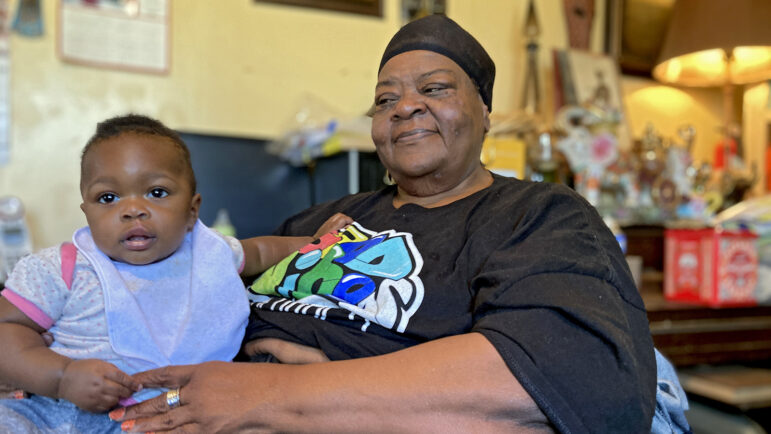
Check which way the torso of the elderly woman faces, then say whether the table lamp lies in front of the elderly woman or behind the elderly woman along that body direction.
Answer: behind

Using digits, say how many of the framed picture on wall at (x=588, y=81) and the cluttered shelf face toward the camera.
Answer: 2

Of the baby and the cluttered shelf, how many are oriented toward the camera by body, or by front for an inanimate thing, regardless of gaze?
2

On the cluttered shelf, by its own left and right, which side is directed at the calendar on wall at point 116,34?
right

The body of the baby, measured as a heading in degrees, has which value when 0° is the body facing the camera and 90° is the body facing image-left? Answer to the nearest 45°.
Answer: approximately 0°
